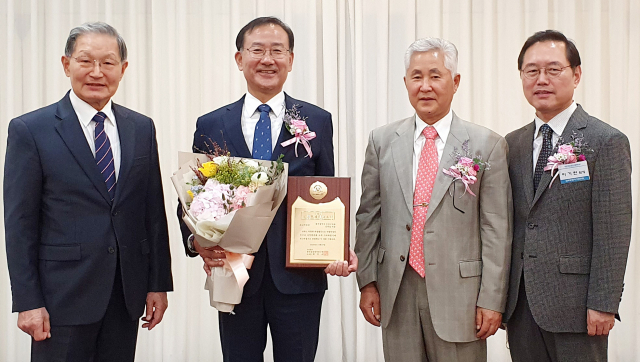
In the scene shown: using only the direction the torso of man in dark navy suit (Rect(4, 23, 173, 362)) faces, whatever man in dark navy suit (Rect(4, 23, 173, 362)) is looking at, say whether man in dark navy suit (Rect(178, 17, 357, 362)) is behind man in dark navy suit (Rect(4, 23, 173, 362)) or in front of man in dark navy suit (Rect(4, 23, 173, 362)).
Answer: in front

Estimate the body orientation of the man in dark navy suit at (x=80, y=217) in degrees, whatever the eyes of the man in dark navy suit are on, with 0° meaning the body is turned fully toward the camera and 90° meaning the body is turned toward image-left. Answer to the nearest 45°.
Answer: approximately 315°

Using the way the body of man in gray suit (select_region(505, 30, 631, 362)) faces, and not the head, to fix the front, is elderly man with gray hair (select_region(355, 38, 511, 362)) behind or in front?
in front

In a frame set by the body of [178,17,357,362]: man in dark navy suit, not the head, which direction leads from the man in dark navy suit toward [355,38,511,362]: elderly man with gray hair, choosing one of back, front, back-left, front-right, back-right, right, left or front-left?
left

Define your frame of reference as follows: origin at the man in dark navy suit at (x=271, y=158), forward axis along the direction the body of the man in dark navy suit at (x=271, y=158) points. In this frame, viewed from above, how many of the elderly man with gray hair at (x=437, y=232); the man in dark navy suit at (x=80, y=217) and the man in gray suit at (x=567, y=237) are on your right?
1
